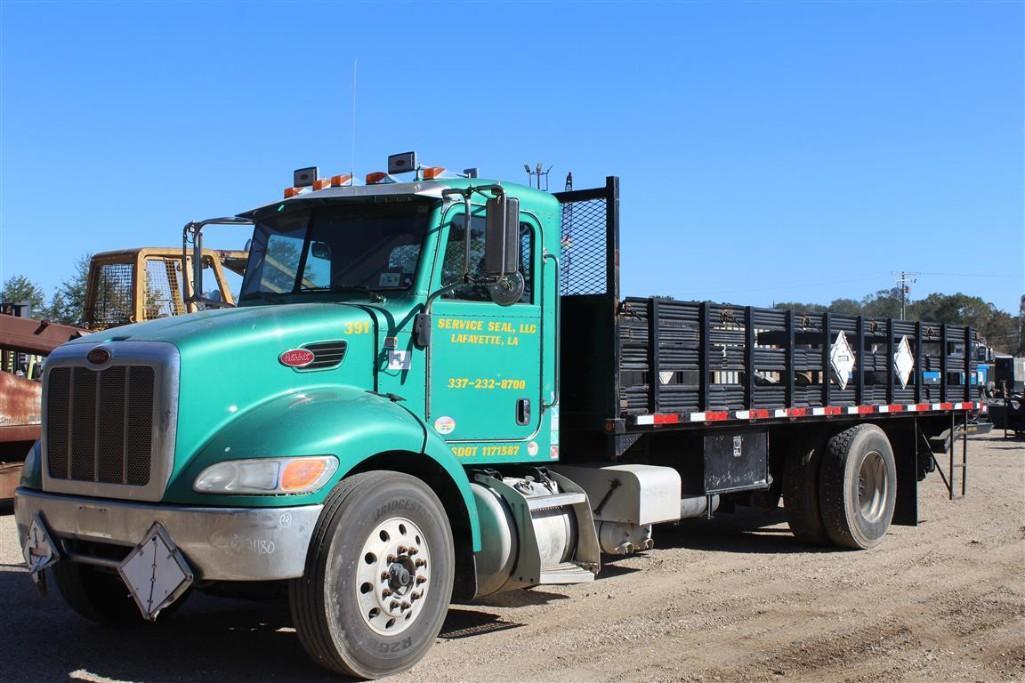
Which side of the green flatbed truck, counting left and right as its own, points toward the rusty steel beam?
right

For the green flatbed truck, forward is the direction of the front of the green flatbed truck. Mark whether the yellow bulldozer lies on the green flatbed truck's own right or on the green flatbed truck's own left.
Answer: on the green flatbed truck's own right

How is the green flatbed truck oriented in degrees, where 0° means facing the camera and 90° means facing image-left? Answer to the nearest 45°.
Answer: approximately 45°
